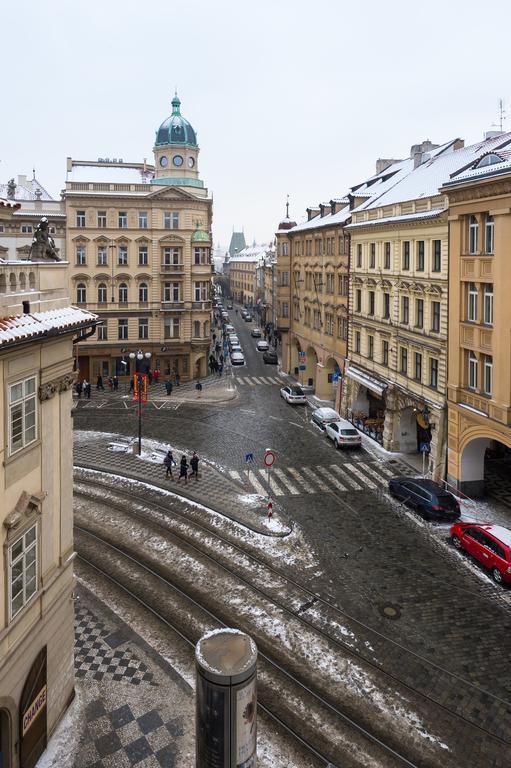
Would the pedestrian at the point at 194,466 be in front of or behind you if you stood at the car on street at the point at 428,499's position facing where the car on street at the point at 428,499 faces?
in front

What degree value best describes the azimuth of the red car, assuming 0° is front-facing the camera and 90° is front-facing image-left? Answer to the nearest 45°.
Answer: approximately 135°

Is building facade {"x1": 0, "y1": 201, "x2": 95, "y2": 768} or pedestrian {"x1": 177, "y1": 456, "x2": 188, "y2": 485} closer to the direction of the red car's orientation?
the pedestrian

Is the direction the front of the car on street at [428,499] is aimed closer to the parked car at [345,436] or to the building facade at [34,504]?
the parked car

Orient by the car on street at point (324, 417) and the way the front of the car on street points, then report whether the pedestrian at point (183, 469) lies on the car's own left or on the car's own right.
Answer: on the car's own left

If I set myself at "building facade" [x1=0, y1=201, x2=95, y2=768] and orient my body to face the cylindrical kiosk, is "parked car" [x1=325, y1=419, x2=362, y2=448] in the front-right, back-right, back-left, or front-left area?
back-left

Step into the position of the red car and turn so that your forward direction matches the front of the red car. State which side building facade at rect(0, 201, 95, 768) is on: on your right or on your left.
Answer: on your left

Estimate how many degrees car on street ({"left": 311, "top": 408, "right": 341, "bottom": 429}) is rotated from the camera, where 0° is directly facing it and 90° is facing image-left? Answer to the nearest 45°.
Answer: approximately 135°
